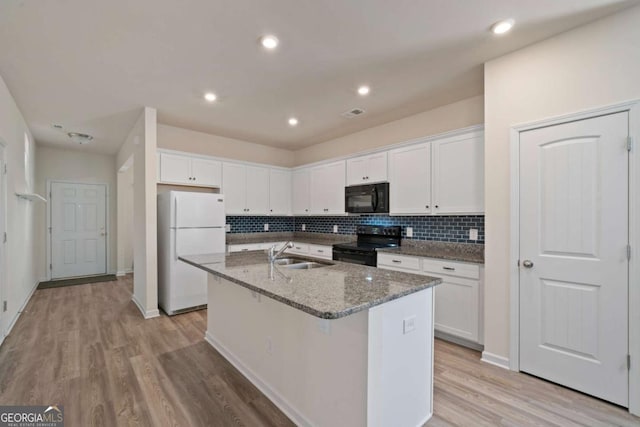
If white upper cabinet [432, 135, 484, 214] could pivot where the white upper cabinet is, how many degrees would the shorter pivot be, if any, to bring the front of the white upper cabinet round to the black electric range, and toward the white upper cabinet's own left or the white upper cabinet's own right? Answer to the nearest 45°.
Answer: approximately 45° to the white upper cabinet's own right

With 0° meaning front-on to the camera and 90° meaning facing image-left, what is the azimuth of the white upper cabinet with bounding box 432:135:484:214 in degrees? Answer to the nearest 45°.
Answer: approximately 45°

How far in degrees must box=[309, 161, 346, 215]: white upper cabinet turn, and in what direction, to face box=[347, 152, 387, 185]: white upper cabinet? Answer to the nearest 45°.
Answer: approximately 90° to its left

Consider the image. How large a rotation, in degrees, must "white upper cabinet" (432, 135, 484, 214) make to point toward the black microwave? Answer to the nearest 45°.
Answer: approximately 45° to its right

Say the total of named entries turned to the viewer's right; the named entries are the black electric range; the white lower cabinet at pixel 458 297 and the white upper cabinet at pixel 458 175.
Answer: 0

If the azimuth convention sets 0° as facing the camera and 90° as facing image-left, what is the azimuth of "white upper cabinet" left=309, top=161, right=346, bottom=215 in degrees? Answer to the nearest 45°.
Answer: approximately 45°

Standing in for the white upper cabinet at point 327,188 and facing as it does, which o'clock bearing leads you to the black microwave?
The black microwave is roughly at 9 o'clock from the white upper cabinet.

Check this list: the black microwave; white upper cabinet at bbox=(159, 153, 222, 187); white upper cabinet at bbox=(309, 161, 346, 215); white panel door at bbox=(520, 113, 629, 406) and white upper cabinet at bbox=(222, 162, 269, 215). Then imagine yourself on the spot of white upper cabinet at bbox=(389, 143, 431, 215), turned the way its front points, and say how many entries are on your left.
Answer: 1

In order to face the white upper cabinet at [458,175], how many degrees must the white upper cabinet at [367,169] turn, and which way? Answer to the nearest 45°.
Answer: approximately 90° to its left
